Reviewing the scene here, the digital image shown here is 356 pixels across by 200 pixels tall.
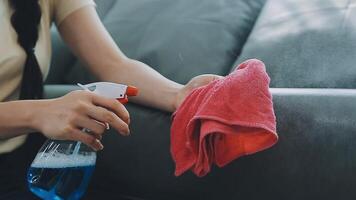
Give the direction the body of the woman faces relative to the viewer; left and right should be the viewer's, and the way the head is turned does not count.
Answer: facing the viewer and to the right of the viewer

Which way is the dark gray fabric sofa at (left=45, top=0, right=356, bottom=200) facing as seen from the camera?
toward the camera
